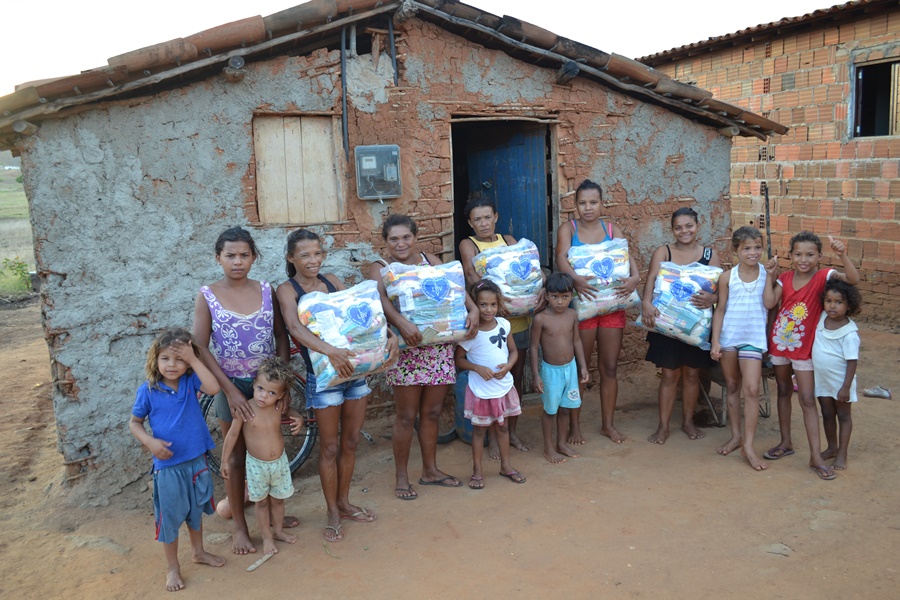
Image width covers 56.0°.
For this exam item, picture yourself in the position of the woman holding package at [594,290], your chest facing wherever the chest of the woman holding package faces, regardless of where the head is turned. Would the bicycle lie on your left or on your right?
on your right

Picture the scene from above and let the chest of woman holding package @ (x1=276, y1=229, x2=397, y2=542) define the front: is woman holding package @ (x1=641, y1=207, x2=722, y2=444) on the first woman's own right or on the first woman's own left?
on the first woman's own left

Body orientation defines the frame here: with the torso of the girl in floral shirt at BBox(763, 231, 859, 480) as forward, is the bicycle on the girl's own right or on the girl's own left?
on the girl's own right

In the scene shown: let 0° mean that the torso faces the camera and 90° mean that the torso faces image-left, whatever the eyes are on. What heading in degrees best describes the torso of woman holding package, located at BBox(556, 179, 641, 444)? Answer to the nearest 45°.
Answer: approximately 0°

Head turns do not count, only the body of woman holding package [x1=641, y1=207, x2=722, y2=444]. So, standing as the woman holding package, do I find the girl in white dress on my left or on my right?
on my left
